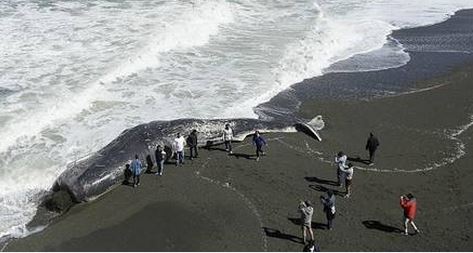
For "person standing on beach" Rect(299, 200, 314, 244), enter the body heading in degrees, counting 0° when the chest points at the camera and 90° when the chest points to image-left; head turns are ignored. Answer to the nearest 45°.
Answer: approximately 135°

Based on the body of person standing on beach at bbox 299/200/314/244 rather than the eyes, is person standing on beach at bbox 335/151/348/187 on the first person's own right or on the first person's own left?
on the first person's own right

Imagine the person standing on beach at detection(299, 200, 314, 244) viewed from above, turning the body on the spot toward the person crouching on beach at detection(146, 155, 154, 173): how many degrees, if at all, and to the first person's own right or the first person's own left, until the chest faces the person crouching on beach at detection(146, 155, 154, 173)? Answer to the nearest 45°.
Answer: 0° — they already face them

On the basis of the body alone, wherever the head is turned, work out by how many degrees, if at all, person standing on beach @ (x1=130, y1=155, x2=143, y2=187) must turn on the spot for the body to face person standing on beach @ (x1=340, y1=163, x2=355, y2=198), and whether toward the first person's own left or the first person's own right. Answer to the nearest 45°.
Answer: approximately 90° to the first person's own right

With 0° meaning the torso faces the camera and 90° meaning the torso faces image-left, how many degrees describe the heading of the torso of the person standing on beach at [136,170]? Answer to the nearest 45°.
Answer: approximately 180°

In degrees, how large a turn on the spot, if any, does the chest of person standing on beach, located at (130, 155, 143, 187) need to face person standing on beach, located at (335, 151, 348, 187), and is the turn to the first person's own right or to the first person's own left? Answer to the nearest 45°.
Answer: approximately 90° to the first person's own right

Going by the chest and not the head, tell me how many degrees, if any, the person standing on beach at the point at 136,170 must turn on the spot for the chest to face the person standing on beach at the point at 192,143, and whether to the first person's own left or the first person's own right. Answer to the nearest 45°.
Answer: approximately 45° to the first person's own right

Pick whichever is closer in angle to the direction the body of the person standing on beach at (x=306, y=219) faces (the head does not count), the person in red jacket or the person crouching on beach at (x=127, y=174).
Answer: the person crouching on beach

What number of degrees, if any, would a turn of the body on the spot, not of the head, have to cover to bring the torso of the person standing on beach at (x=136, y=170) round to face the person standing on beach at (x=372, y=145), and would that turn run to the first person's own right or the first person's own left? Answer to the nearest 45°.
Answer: approximately 90° to the first person's own right

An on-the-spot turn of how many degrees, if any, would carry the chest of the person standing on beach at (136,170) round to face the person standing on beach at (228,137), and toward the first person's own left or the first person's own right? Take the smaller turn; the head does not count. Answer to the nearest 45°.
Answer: approximately 45° to the first person's own right
